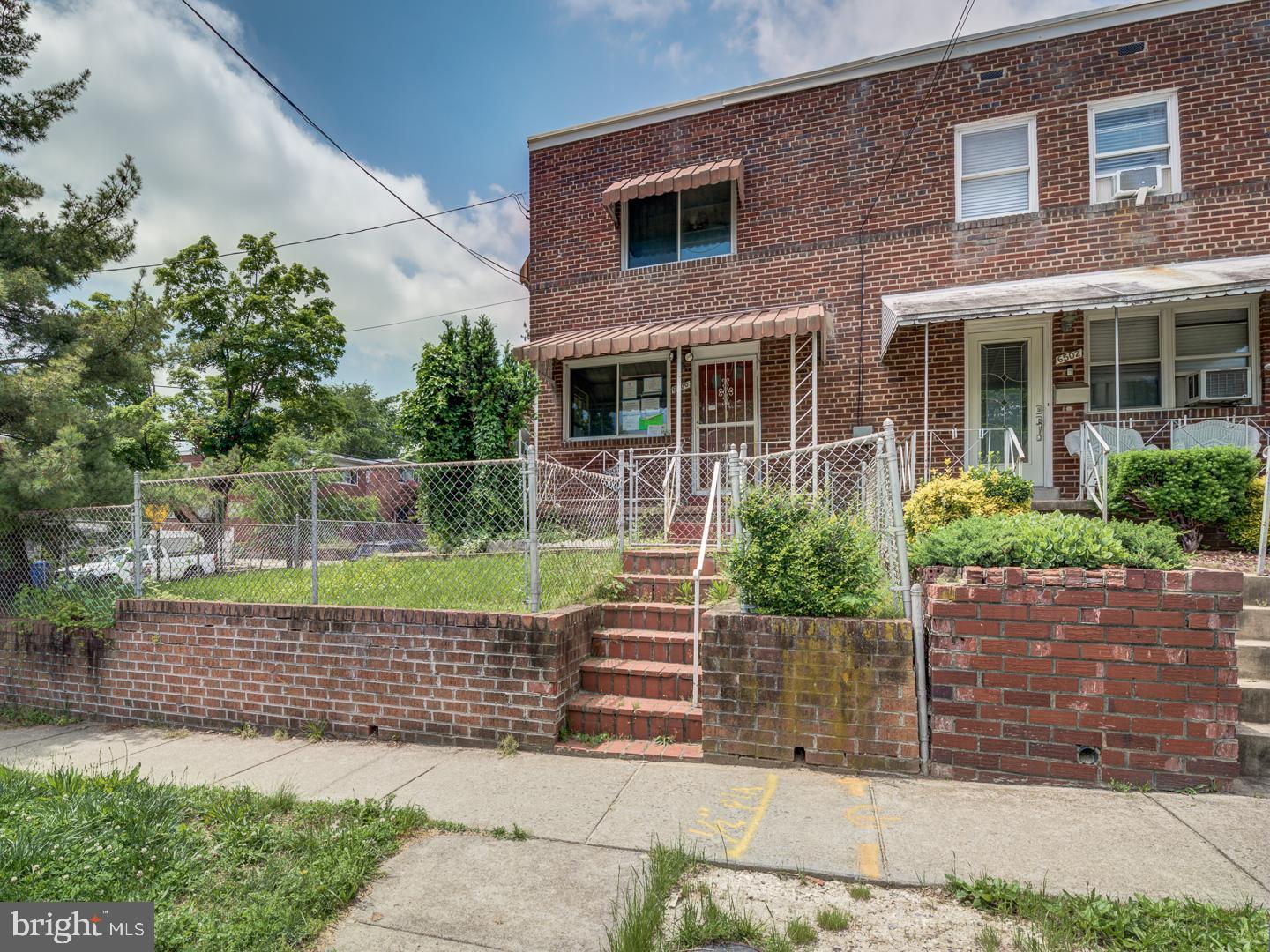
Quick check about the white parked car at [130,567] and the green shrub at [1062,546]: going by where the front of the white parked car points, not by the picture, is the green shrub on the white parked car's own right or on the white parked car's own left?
on the white parked car's own left

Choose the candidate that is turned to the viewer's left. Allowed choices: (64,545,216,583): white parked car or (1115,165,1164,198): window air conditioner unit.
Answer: the white parked car

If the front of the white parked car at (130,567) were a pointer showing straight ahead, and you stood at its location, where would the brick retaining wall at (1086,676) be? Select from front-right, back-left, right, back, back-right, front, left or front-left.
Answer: back-left

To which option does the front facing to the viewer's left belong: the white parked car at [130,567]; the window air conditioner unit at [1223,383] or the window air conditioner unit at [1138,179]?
the white parked car

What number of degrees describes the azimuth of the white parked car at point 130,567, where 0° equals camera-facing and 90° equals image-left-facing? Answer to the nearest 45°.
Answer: approximately 90°
